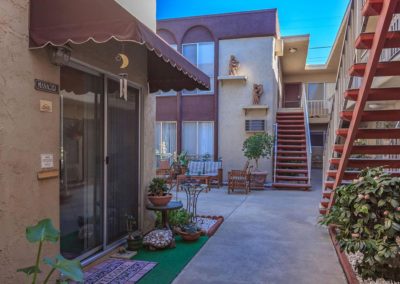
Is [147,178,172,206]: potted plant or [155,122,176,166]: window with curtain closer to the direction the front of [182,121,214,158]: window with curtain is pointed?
the potted plant

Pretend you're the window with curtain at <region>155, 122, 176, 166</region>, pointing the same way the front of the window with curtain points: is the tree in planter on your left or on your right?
on your left

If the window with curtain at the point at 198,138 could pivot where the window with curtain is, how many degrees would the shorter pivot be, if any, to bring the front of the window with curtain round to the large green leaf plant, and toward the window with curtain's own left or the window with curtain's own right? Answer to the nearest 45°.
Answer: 0° — it already faces it

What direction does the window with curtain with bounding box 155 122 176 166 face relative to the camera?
toward the camera

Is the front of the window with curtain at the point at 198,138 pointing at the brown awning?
yes

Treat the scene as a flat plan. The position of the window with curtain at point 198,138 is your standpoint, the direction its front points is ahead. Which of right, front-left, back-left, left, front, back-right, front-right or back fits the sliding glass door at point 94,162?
front

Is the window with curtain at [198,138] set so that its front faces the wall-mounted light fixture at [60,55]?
yes

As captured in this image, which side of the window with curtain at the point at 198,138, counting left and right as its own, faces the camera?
front
